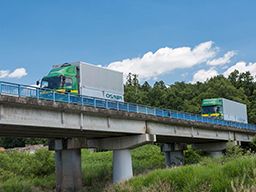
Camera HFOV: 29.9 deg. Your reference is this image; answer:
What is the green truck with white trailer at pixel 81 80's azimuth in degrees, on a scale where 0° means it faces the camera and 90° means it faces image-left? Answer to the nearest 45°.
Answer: approximately 45°
